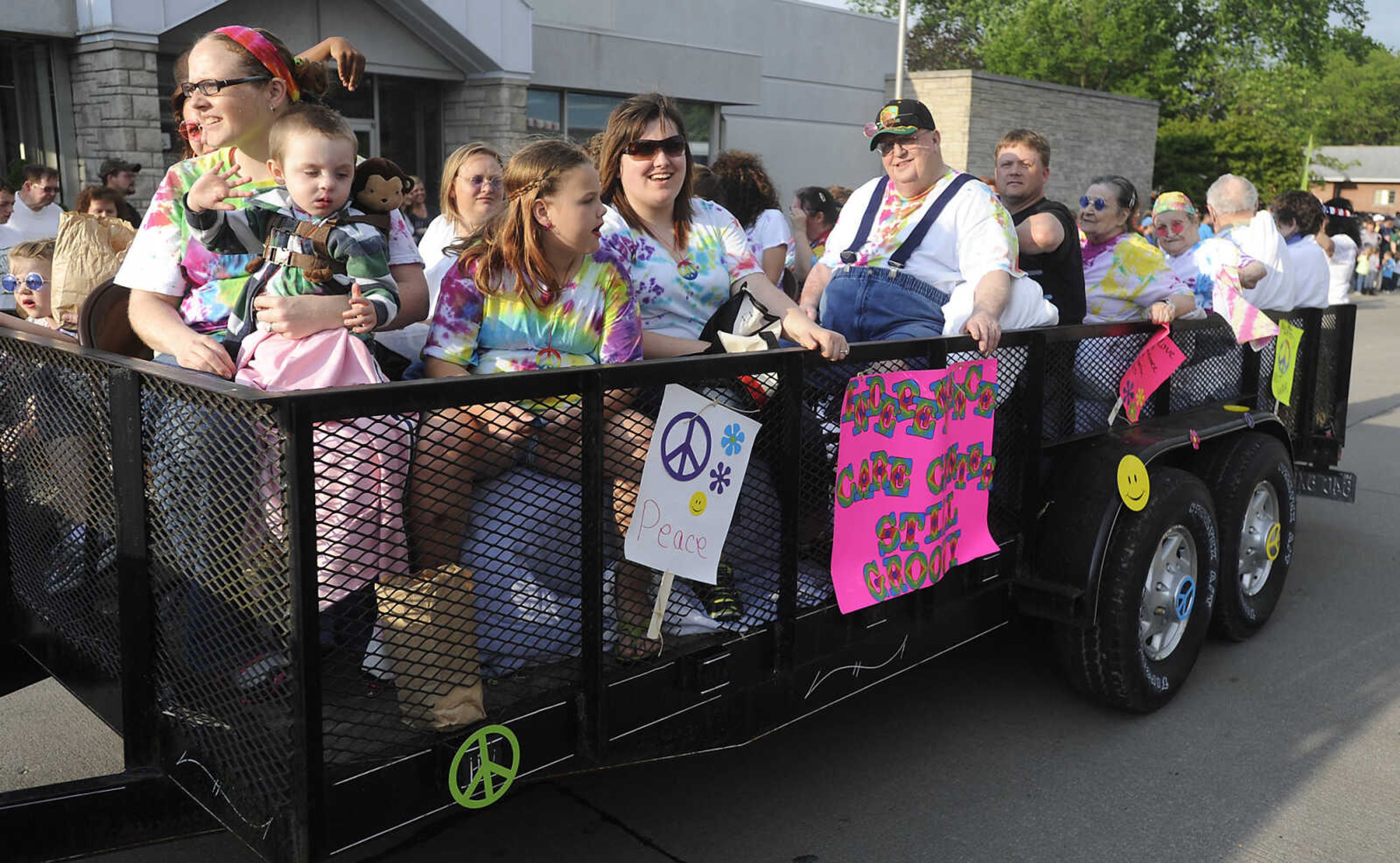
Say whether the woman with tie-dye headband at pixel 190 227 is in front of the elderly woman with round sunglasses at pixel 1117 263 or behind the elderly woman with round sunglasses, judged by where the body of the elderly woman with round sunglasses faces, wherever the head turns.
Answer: in front

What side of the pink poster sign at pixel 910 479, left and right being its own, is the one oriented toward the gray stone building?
back

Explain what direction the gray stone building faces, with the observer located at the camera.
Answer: facing the viewer and to the right of the viewer

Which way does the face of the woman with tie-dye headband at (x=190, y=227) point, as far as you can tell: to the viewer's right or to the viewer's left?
to the viewer's left

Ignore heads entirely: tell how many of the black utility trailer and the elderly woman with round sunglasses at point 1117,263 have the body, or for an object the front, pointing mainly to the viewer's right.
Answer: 0

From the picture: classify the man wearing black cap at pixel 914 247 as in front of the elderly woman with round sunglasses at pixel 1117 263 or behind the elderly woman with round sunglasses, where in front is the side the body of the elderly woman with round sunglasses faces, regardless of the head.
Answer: in front

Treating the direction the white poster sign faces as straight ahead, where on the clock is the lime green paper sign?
The lime green paper sign is roughly at 9 o'clock from the white poster sign.

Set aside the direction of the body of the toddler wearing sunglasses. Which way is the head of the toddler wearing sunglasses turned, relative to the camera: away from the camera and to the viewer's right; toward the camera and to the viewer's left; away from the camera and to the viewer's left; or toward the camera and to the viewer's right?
toward the camera and to the viewer's left

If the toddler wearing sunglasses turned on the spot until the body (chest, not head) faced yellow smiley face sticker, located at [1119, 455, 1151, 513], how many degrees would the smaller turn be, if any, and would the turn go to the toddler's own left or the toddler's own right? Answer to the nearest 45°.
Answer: approximately 90° to the toddler's own left

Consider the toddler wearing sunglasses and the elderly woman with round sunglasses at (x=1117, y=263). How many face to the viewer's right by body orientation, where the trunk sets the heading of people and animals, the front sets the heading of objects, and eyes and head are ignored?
0

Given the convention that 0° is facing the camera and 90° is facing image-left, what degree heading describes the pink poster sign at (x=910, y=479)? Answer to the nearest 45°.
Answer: approximately 315°

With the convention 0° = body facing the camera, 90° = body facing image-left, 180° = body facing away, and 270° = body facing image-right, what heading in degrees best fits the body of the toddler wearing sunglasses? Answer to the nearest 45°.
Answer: approximately 45°

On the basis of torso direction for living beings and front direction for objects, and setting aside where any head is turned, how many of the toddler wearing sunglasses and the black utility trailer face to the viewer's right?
0

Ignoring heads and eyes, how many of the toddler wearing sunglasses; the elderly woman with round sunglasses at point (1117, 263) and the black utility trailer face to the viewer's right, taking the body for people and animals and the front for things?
0
